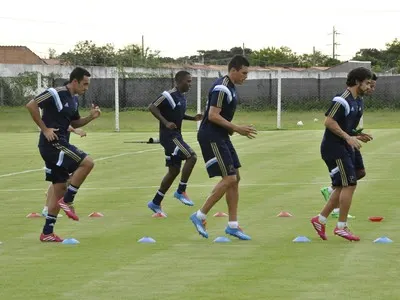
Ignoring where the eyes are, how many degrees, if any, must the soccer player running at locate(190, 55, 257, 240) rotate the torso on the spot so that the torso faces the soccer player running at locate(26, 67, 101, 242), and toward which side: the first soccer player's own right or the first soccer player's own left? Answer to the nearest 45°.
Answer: approximately 180°

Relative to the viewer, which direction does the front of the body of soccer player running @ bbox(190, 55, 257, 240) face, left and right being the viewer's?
facing to the right of the viewer

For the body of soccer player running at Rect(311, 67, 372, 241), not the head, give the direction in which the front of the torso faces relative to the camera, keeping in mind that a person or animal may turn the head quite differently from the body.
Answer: to the viewer's right

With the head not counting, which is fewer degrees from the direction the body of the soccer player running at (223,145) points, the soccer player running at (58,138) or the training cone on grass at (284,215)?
the training cone on grass

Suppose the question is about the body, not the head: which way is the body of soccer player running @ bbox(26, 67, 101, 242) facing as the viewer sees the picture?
to the viewer's right

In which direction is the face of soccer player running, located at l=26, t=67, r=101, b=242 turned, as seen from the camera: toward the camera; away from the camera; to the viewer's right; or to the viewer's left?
to the viewer's right

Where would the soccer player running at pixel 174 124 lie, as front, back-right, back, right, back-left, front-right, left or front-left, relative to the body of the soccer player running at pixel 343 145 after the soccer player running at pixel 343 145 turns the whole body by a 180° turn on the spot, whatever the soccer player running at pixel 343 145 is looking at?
front-right

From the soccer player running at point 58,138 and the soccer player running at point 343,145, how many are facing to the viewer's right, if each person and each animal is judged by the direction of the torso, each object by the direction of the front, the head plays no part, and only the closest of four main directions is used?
2
